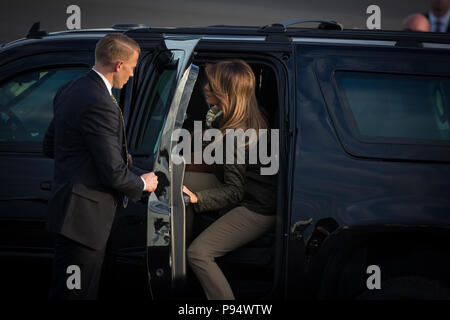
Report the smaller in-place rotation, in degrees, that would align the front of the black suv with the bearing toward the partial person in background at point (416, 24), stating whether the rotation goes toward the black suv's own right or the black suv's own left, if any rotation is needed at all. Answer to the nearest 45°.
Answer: approximately 135° to the black suv's own right

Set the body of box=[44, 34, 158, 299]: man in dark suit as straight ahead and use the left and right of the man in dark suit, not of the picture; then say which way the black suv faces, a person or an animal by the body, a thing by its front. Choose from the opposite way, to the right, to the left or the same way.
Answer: the opposite way

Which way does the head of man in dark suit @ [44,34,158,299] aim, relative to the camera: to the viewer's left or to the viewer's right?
to the viewer's right

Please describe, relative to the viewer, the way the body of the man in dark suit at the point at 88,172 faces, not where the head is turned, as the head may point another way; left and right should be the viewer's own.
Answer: facing to the right of the viewer

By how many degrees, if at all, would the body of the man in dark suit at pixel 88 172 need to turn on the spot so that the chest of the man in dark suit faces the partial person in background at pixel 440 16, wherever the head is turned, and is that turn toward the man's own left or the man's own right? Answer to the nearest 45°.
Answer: approximately 45° to the man's own left

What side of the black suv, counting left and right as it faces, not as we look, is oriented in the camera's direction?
left

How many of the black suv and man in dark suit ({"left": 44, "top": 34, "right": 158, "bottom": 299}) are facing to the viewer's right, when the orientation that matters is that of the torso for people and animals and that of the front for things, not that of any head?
1

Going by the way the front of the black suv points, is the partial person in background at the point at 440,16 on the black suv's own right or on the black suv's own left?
on the black suv's own right
